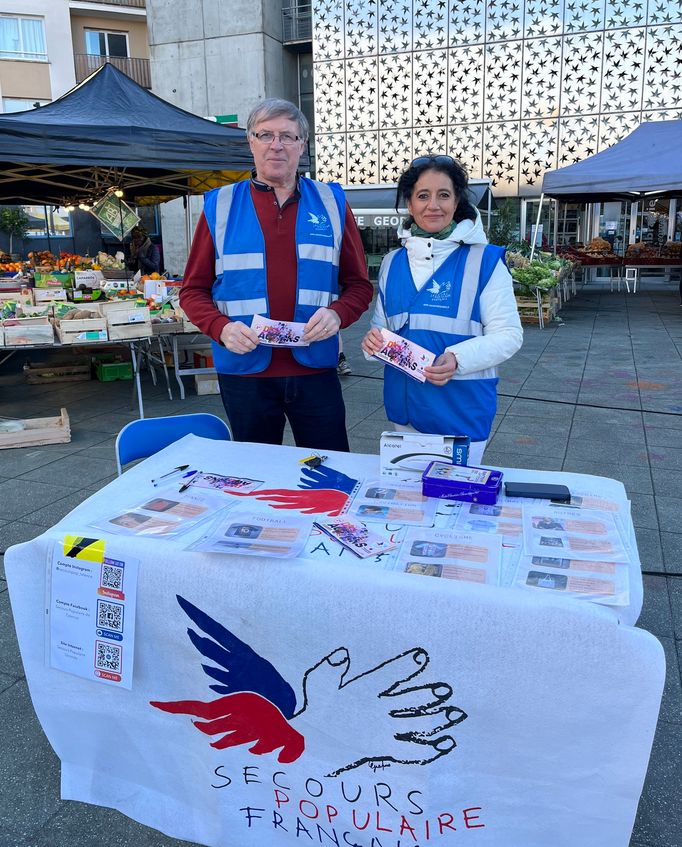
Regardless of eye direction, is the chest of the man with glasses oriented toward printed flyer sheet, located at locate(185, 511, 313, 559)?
yes

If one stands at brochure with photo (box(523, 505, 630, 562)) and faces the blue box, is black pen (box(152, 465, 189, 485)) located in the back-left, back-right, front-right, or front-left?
front-left

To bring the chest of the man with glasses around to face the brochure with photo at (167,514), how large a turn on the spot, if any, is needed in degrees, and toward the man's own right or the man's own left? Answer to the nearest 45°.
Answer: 0° — they already face it

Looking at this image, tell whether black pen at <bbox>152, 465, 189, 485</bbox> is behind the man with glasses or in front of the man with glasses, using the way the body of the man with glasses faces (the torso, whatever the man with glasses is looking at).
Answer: in front

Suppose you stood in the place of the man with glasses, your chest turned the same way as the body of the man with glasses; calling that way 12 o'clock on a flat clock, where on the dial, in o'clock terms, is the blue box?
The blue box is roughly at 11 o'clock from the man with glasses.

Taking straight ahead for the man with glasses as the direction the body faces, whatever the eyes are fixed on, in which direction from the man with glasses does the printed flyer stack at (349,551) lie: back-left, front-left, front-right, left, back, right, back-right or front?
front

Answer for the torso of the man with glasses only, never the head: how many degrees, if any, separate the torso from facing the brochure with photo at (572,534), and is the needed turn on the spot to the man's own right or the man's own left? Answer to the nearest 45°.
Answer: approximately 45° to the man's own left

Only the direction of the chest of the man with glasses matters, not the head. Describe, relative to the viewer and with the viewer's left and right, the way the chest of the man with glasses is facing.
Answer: facing the viewer

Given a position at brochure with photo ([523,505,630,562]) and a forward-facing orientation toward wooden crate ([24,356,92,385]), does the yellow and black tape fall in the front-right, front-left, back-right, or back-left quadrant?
front-left

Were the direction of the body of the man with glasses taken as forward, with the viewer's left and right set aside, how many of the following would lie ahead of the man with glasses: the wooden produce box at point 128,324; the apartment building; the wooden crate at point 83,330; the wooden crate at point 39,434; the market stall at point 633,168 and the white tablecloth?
1

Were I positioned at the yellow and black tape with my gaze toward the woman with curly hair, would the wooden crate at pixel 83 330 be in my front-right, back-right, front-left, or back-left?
front-left

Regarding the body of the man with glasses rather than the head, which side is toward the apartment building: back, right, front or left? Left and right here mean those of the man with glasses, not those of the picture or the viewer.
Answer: back

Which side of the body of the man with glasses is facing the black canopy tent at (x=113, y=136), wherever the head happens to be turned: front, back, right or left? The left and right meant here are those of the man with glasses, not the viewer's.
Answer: back
